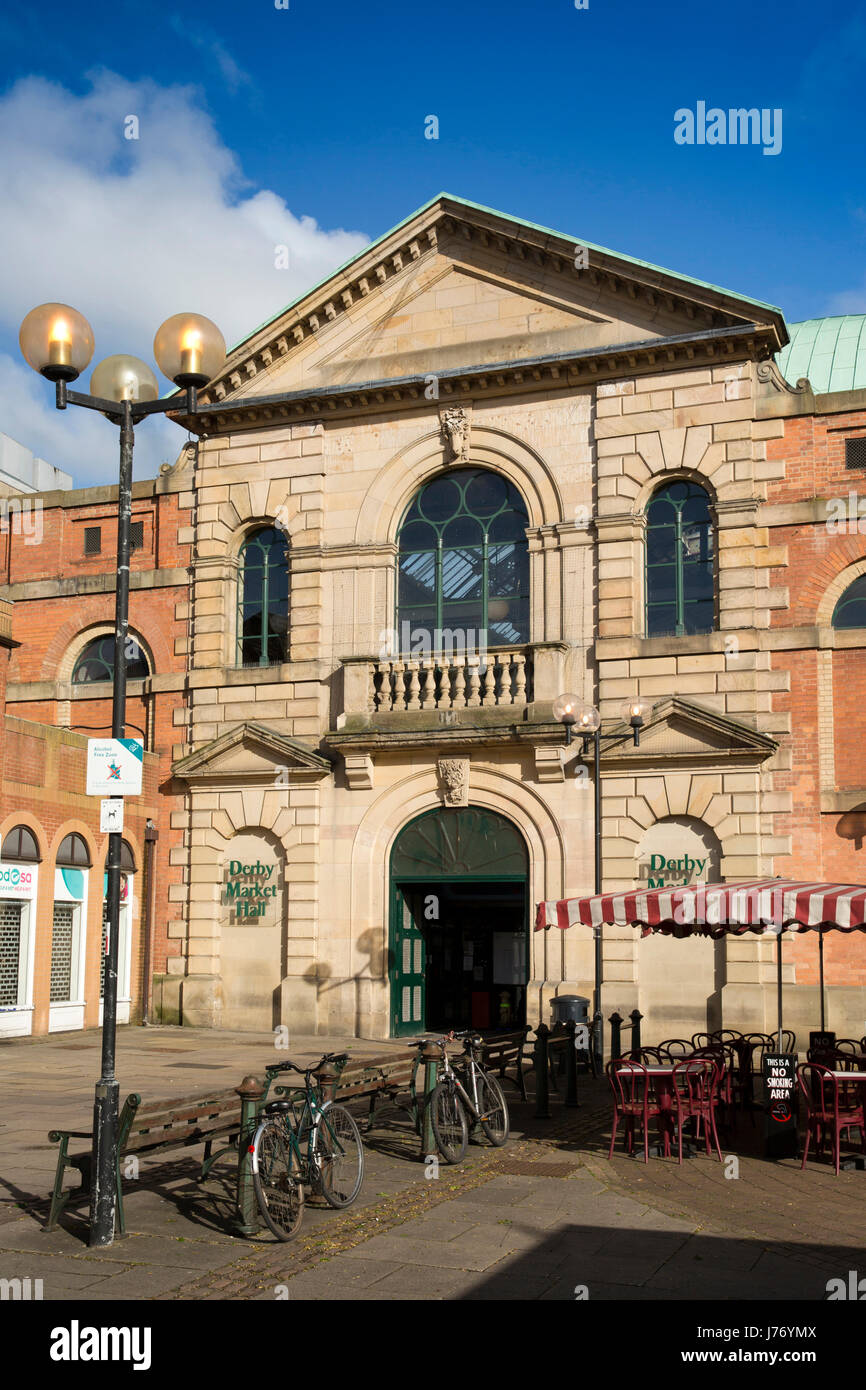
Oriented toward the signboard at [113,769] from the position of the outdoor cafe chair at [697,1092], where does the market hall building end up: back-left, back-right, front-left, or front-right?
back-right

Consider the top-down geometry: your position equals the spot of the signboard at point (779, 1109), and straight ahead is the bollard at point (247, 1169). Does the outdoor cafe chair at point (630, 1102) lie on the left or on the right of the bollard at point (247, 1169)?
right

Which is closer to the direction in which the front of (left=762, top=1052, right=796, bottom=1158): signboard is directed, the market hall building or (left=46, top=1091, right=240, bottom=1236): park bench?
the park bench

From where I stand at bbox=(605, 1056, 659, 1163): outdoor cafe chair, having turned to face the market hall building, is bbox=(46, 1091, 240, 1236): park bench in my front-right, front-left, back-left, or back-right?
back-left

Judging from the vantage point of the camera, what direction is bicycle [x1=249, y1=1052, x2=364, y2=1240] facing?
facing away from the viewer and to the right of the viewer

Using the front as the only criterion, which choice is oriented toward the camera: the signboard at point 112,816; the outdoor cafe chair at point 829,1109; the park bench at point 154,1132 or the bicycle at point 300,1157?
the signboard

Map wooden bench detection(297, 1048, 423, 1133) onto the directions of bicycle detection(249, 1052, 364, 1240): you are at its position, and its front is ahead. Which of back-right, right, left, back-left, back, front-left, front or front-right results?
front-left

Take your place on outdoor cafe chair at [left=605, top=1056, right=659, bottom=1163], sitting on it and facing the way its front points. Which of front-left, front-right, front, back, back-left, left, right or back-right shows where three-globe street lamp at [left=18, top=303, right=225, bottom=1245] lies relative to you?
back
